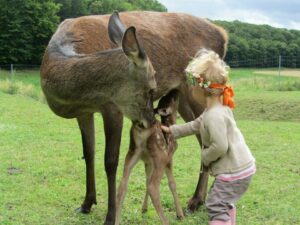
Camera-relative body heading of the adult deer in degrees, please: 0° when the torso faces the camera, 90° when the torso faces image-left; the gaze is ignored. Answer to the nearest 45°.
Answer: approximately 45°

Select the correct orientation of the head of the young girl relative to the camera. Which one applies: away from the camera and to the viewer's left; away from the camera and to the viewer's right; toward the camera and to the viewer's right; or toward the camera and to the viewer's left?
away from the camera and to the viewer's left
